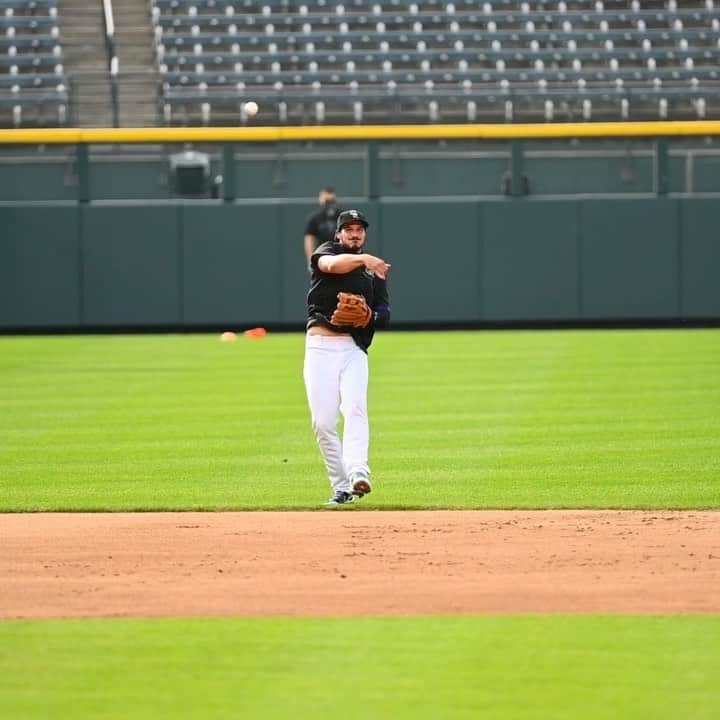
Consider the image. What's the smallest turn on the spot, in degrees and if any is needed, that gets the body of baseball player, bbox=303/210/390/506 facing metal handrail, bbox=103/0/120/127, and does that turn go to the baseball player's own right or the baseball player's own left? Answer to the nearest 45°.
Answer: approximately 180°

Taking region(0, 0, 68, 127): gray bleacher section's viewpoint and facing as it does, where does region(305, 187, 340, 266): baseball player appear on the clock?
The baseball player is roughly at 11 o'clock from the gray bleacher section.

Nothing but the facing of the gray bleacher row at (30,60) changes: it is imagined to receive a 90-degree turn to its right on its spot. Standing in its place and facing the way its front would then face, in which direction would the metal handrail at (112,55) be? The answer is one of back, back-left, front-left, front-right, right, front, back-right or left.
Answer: back

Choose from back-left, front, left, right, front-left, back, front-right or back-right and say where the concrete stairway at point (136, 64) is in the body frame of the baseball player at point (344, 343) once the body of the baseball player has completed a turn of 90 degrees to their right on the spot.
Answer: right

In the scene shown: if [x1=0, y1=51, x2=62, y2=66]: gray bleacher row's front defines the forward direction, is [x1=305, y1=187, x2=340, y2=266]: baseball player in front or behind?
in front

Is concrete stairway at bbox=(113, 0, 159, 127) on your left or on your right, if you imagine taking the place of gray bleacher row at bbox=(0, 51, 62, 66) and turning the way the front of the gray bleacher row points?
on your left

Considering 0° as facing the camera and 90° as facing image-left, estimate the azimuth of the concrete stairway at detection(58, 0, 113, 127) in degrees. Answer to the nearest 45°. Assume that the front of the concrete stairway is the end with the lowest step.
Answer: approximately 0°

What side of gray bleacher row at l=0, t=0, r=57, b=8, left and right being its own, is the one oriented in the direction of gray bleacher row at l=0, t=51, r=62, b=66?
front

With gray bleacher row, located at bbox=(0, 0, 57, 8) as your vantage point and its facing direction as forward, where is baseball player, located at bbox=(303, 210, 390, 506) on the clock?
The baseball player is roughly at 12 o'clock from the gray bleacher row.

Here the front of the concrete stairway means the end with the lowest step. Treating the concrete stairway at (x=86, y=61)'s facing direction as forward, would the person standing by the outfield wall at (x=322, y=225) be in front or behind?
in front
